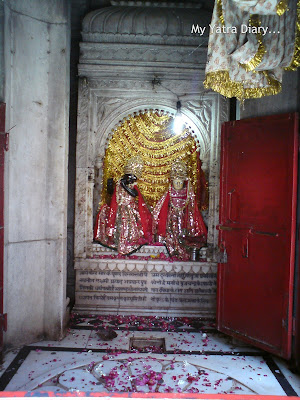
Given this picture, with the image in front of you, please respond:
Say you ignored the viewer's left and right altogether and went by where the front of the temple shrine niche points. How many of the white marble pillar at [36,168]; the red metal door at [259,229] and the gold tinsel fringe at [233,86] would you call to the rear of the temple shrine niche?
0

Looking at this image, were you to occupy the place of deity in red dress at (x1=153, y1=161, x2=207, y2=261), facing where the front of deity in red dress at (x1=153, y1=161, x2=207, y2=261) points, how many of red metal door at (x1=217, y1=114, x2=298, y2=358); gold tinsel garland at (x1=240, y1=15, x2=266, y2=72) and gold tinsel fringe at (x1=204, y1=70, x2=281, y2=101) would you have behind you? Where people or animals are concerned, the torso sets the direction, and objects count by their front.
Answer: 0

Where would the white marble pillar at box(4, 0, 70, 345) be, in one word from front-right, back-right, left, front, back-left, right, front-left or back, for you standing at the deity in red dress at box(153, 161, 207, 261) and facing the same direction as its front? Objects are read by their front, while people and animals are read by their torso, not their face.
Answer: front-right

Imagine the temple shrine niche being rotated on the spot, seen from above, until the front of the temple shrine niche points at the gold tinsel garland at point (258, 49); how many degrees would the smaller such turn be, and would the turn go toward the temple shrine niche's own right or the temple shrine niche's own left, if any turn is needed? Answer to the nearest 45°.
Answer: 0° — it already faces it

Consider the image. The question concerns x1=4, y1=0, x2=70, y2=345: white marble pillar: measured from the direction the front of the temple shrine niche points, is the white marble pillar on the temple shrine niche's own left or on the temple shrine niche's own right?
on the temple shrine niche's own right

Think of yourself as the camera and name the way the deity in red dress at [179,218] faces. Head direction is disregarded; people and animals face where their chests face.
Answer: facing the viewer

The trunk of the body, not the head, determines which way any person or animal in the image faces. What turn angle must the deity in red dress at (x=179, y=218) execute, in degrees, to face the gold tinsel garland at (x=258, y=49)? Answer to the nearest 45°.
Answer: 0° — it already faces it

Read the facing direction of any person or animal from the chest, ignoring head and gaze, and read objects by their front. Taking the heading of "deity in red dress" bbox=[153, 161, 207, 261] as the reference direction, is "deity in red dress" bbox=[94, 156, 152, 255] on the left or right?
on its right

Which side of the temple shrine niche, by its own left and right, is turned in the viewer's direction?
front

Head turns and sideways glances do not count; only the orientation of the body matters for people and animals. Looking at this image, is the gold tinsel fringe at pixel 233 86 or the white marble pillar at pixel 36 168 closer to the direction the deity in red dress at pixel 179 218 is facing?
the gold tinsel fringe

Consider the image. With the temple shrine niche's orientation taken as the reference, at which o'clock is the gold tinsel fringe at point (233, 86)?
The gold tinsel fringe is roughly at 11 o'clock from the temple shrine niche.

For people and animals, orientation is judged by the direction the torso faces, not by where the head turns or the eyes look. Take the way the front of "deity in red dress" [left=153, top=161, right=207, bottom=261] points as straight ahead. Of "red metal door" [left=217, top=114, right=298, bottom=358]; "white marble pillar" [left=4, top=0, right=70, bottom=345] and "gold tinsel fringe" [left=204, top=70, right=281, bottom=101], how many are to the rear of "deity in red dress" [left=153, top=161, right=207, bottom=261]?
0

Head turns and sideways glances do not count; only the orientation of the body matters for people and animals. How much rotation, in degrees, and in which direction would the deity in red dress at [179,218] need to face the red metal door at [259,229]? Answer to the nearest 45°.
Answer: approximately 45° to its left

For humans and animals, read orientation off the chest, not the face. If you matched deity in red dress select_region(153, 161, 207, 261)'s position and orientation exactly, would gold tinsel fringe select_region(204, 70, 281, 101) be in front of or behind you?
in front
